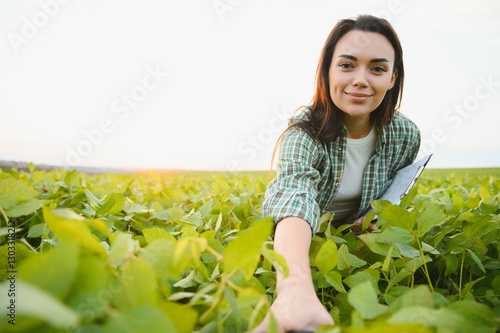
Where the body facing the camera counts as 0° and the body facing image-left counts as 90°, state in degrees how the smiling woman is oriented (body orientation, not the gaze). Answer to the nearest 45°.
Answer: approximately 0°
